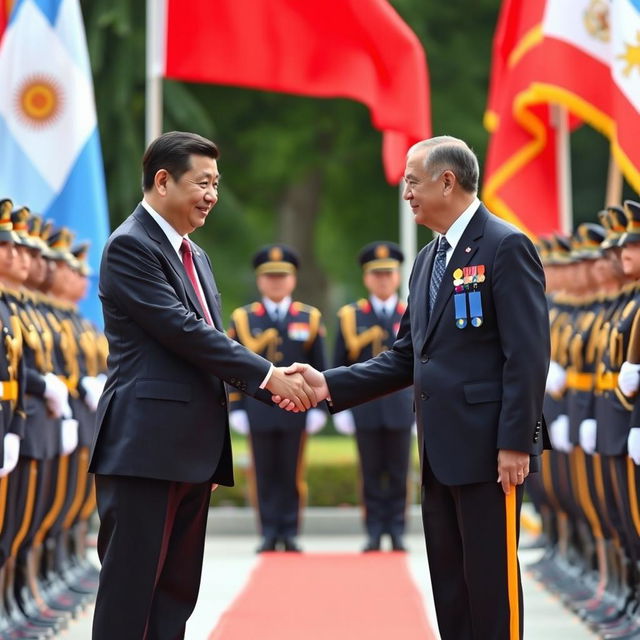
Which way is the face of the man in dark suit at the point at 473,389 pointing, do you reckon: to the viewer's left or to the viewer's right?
to the viewer's left

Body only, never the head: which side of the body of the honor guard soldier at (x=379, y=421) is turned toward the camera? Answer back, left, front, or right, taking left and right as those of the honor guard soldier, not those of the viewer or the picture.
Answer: front

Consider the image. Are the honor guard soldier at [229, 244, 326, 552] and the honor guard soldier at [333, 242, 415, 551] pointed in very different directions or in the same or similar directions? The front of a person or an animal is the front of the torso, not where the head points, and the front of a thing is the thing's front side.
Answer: same or similar directions

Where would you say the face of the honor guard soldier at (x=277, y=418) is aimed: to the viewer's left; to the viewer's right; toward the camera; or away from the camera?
toward the camera

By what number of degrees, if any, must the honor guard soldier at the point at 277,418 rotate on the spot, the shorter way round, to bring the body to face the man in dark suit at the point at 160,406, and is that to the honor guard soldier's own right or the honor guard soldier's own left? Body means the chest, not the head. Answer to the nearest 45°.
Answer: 0° — they already face them

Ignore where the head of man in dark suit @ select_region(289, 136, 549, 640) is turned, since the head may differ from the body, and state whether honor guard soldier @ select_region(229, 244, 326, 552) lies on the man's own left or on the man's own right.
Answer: on the man's own right

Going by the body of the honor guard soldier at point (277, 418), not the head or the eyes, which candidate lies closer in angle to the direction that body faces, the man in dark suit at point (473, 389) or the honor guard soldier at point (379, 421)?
the man in dark suit

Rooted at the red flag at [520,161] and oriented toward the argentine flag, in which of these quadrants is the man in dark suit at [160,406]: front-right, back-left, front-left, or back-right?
front-left

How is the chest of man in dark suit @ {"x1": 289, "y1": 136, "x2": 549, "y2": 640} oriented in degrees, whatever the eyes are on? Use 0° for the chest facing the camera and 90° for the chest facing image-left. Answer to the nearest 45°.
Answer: approximately 45°

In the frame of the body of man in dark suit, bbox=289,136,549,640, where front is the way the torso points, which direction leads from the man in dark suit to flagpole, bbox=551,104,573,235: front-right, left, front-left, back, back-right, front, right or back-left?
back-right

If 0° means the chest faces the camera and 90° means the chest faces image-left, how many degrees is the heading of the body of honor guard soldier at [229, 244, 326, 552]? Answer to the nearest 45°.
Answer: approximately 0°

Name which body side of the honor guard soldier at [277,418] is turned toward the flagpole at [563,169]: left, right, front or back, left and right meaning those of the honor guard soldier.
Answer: left

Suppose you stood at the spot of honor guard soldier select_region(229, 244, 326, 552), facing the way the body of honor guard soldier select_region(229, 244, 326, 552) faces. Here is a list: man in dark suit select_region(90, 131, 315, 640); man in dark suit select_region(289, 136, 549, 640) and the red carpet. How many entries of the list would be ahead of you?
3

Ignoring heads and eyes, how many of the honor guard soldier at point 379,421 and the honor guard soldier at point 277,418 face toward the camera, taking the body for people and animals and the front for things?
2

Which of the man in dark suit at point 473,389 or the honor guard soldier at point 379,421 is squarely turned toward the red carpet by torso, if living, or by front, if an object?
the honor guard soldier

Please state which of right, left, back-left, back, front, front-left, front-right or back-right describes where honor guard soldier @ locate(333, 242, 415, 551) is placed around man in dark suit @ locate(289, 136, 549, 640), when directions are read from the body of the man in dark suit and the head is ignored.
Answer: back-right
